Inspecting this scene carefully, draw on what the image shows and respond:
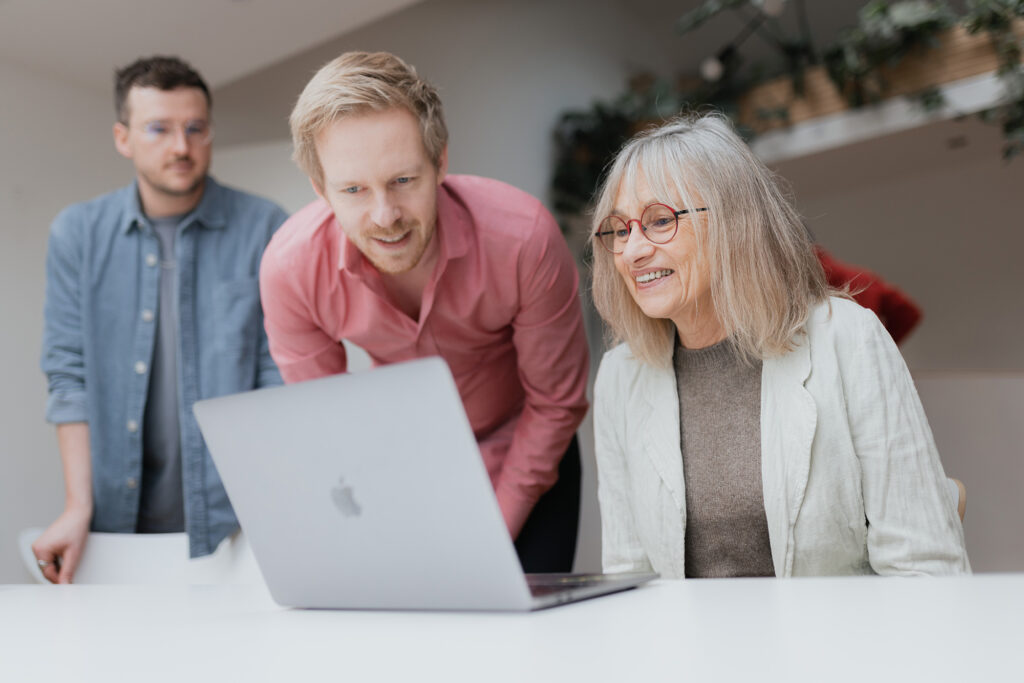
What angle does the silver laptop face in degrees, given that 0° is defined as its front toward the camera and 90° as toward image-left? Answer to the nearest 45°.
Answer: approximately 225°

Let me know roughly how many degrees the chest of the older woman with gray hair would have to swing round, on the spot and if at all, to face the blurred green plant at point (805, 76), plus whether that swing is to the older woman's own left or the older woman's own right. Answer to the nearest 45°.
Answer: approximately 135° to the older woman's own right

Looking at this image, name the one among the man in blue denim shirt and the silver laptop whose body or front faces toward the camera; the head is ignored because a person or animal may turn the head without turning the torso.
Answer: the man in blue denim shirt

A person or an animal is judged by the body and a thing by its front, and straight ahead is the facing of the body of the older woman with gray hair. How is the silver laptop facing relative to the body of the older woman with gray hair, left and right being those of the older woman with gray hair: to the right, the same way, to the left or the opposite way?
the opposite way

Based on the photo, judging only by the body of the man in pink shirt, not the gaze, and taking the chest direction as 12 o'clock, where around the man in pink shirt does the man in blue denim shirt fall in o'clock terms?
The man in blue denim shirt is roughly at 3 o'clock from the man in pink shirt.

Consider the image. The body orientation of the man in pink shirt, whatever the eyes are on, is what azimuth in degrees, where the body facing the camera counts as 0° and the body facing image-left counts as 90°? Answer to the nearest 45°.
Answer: approximately 45°

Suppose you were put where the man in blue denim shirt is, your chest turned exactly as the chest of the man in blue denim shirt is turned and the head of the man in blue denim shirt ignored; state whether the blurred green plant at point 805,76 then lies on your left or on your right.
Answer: on your left

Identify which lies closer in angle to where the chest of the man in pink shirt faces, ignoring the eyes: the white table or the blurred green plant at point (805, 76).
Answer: the white table

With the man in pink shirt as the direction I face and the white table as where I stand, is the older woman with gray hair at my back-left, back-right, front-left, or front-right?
front-right

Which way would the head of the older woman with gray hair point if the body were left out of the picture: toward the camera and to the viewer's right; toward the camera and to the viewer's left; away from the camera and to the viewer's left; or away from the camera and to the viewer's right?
toward the camera and to the viewer's left

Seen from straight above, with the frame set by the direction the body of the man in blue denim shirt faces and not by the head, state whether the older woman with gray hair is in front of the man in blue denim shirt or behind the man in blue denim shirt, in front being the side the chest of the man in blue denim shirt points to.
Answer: in front

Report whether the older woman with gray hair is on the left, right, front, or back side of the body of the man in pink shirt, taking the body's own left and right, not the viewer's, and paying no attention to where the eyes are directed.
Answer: left

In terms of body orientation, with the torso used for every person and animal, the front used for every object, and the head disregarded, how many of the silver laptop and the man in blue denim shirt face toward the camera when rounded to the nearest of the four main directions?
1

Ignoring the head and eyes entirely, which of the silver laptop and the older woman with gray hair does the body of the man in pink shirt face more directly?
the silver laptop

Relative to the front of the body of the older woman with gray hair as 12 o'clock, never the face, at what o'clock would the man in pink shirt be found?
The man in pink shirt is roughly at 2 o'clock from the older woman with gray hair.

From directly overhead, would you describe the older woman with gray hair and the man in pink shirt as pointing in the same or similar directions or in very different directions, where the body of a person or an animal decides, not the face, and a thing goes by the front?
same or similar directions

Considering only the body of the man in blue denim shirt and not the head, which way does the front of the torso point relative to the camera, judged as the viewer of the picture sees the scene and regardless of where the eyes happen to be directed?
toward the camera
